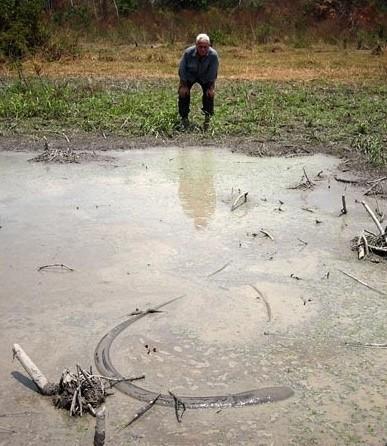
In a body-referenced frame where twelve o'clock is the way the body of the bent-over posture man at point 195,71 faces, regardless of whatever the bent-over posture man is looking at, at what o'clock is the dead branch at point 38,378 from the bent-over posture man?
The dead branch is roughly at 12 o'clock from the bent-over posture man.

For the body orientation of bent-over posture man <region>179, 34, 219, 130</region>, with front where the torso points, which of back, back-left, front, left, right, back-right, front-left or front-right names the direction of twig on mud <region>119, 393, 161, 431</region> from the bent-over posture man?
front

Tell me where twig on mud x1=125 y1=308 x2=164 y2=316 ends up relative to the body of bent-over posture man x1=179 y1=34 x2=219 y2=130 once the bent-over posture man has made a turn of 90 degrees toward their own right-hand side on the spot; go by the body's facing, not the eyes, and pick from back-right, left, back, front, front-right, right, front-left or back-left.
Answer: left

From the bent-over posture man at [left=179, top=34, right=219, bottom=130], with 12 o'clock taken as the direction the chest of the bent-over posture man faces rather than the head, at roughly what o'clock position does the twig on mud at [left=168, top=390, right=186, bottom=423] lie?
The twig on mud is roughly at 12 o'clock from the bent-over posture man.

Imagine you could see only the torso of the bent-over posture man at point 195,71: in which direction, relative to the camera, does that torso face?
toward the camera

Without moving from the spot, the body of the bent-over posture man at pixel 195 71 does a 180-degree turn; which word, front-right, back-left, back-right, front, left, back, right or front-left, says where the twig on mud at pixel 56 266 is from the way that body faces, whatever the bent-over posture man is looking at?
back

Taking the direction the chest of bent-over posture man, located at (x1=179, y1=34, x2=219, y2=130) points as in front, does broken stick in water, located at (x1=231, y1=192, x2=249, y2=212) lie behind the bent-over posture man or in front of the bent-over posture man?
in front

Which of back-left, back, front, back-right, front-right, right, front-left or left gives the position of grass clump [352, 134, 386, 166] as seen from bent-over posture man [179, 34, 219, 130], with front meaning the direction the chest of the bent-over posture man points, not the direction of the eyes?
front-left

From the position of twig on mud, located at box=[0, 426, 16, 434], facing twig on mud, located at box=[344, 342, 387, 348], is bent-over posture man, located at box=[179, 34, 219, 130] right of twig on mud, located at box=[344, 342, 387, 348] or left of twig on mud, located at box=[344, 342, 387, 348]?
left

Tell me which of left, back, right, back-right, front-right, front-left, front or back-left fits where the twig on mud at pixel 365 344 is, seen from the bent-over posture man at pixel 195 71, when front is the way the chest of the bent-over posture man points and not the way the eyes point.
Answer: front

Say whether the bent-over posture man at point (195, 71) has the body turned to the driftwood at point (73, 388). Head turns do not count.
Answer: yes

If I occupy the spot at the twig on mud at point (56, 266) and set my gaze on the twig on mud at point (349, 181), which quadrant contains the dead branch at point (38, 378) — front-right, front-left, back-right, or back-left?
back-right

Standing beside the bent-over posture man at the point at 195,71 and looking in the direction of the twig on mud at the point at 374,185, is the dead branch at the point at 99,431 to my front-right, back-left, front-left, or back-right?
front-right

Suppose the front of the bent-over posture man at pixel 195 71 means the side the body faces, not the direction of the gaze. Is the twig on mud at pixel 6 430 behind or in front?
in front

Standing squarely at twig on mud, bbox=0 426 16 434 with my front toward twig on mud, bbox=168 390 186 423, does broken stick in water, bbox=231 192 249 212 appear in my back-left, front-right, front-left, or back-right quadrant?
front-left

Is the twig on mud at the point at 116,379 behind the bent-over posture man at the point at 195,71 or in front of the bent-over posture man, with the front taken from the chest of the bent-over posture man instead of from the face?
in front
